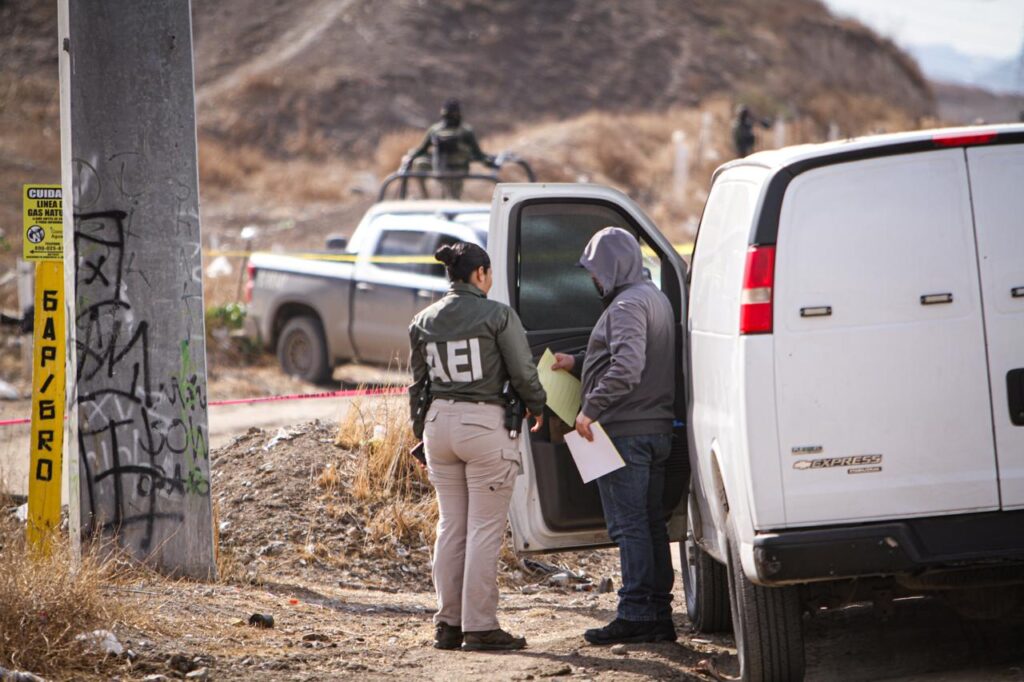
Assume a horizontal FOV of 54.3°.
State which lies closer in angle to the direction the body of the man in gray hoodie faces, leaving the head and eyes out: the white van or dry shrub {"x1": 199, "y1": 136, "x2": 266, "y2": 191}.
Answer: the dry shrub

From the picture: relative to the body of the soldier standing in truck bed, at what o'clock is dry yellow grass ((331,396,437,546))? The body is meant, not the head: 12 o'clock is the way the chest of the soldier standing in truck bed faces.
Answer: The dry yellow grass is roughly at 12 o'clock from the soldier standing in truck bed.

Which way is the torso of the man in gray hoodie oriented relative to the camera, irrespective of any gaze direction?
to the viewer's left

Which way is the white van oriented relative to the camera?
away from the camera

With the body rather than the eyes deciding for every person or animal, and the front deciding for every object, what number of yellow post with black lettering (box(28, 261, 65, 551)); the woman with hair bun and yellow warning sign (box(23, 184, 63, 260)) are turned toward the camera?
2

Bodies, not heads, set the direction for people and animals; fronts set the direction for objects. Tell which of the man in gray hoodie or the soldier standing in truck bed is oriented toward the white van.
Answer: the soldier standing in truck bed

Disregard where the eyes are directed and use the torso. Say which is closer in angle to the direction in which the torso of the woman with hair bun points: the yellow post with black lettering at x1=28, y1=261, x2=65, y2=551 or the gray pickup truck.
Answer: the gray pickup truck

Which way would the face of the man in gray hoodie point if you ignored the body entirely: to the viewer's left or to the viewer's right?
to the viewer's left

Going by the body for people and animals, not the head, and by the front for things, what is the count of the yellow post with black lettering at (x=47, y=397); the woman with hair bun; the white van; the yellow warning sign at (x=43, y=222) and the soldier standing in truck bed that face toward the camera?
3

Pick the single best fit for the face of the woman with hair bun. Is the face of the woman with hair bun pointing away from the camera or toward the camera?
away from the camera

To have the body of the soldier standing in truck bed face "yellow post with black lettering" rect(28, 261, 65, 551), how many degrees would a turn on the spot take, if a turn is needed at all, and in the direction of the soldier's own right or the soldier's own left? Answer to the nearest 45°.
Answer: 0° — they already face it
